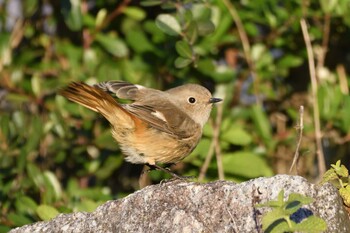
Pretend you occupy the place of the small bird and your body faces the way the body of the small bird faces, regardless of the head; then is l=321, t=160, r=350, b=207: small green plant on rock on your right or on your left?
on your right

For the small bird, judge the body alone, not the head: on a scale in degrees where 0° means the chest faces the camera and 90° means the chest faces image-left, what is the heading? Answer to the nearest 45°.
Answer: approximately 270°

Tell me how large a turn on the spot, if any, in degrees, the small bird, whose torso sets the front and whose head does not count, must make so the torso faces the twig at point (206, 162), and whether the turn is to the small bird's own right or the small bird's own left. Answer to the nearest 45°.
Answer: approximately 45° to the small bird's own left

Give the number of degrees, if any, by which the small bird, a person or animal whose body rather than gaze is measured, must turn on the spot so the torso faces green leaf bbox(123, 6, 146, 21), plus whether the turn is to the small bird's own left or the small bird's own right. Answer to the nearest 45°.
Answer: approximately 90° to the small bird's own left

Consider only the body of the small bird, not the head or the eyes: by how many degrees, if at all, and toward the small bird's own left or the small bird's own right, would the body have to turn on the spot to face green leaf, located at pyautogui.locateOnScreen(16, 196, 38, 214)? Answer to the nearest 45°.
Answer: approximately 180°

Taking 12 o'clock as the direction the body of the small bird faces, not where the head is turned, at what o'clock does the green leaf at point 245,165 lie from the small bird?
The green leaf is roughly at 11 o'clock from the small bird.

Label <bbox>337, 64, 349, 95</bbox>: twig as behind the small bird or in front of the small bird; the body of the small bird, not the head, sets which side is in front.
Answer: in front

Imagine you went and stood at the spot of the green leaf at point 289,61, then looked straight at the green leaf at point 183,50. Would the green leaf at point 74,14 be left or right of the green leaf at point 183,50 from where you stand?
right

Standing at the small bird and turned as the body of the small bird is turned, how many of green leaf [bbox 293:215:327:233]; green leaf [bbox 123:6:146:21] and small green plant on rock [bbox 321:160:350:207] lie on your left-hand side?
1
